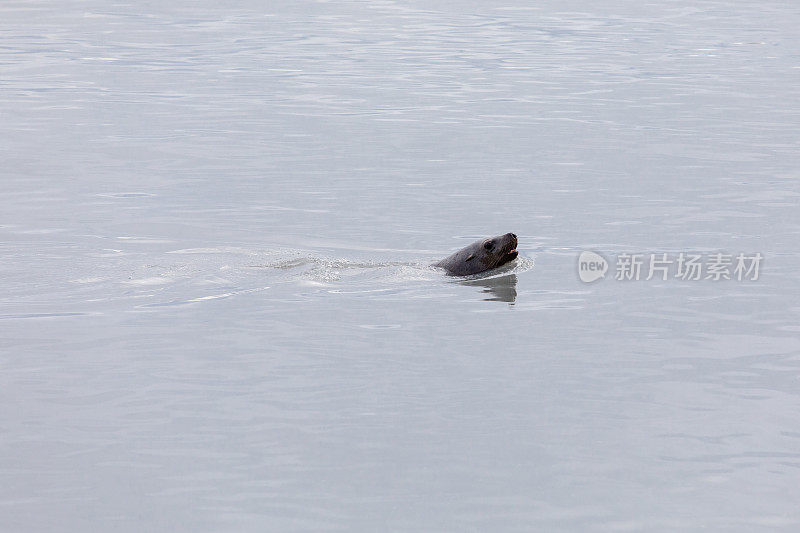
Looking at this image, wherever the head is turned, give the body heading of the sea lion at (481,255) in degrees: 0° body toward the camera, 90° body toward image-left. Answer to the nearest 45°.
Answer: approximately 270°
